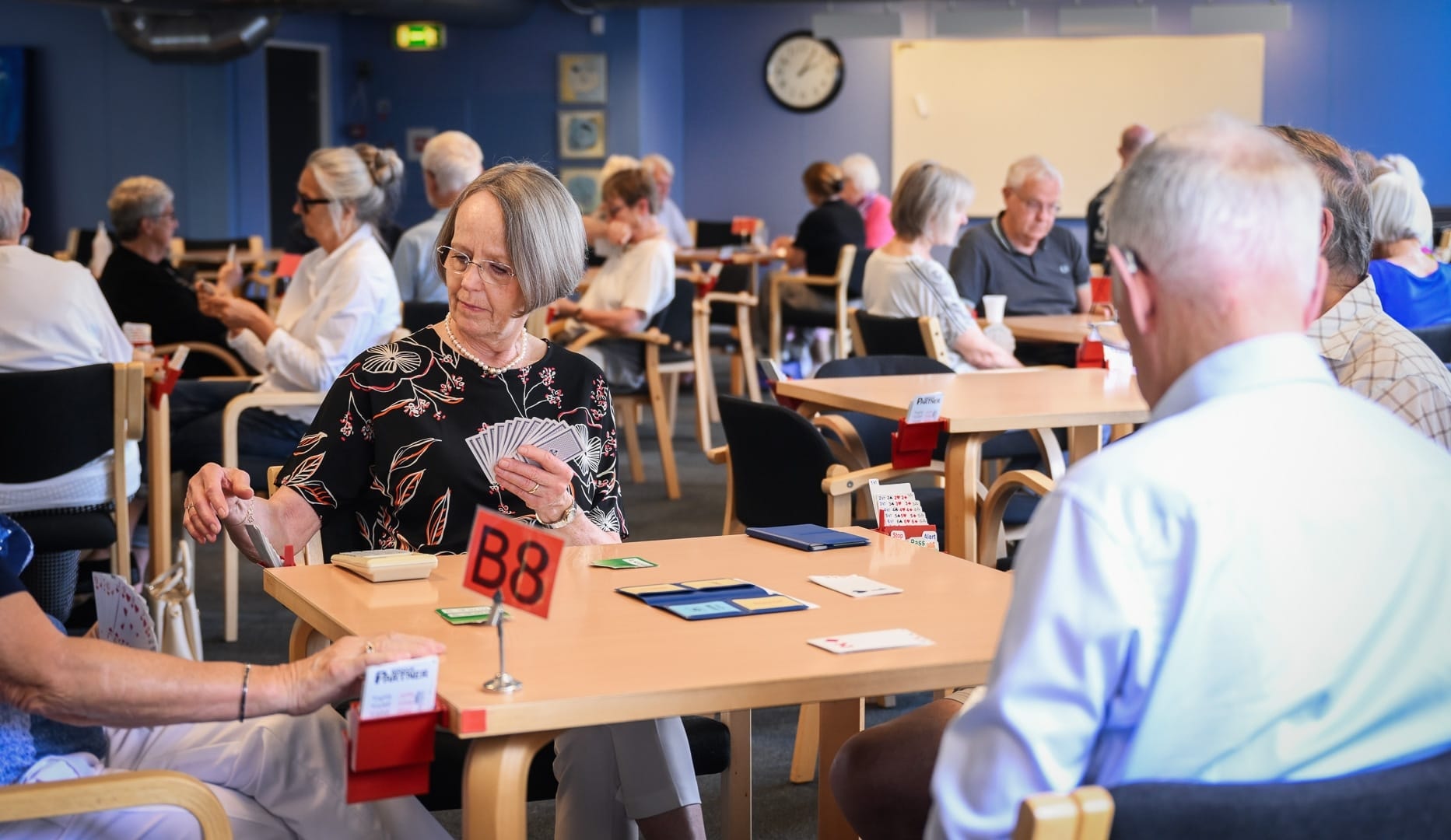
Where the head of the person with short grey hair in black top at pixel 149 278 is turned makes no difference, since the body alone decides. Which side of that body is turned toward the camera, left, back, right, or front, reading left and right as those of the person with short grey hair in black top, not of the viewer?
right

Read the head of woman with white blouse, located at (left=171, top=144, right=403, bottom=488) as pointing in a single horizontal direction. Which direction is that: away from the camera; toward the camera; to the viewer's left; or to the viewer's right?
to the viewer's left

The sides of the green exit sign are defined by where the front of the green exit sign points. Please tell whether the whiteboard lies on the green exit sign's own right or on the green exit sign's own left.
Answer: on the green exit sign's own left

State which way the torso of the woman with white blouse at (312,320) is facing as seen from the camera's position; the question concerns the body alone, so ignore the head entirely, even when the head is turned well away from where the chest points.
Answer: to the viewer's left

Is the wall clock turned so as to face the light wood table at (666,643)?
yes

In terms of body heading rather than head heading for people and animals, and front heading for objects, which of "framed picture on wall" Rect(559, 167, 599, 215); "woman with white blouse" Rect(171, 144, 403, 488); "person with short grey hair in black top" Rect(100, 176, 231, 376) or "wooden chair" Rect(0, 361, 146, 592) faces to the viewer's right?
the person with short grey hair in black top

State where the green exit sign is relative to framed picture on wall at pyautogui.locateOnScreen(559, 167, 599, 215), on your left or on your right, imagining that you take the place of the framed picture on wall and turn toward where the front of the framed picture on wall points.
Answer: on your right

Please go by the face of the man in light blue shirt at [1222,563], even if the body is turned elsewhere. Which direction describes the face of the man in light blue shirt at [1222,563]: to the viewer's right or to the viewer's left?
to the viewer's left

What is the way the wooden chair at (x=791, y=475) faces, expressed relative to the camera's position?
facing away from the viewer and to the right of the viewer

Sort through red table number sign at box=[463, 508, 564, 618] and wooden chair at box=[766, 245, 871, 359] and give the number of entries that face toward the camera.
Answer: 1

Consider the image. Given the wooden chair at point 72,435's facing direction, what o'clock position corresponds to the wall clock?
The wall clock is roughly at 1 o'clock from the wooden chair.

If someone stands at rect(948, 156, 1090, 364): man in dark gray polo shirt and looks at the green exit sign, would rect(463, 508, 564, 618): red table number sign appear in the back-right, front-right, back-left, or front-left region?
back-left
